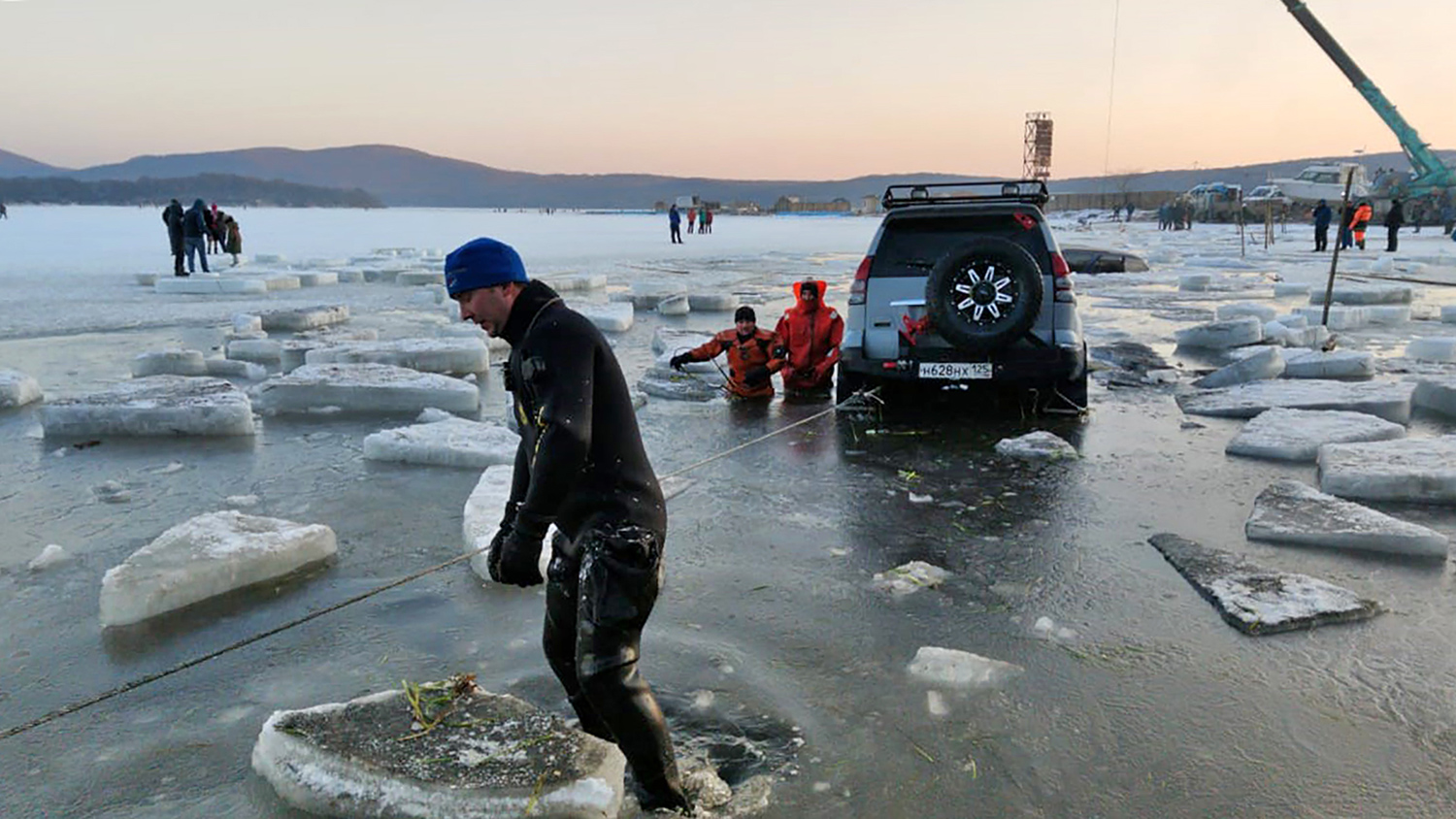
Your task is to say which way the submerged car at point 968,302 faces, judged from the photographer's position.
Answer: facing away from the viewer

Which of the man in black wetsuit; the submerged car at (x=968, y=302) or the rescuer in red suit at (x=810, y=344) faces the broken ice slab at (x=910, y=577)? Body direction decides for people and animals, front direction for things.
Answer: the rescuer in red suit

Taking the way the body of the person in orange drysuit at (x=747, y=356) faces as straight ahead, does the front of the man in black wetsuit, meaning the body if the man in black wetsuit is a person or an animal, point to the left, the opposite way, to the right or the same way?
to the right

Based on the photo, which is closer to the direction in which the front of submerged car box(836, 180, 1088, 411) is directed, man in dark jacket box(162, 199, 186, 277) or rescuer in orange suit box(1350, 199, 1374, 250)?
the rescuer in orange suit

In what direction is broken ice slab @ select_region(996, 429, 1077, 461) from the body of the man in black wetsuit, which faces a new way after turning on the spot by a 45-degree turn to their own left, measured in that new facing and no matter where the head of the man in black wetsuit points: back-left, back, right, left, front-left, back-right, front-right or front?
back

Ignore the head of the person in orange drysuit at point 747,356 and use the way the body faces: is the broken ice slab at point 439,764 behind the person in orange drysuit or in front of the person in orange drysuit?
in front

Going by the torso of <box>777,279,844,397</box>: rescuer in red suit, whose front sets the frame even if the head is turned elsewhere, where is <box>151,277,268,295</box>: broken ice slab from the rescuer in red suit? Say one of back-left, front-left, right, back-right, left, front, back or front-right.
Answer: back-right

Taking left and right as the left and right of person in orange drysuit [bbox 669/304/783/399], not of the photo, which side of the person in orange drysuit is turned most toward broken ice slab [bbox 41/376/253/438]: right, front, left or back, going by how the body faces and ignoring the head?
right

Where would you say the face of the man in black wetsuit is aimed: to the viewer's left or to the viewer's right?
to the viewer's left

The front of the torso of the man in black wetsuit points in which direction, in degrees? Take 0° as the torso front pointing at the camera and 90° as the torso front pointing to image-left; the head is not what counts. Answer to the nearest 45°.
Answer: approximately 90°
